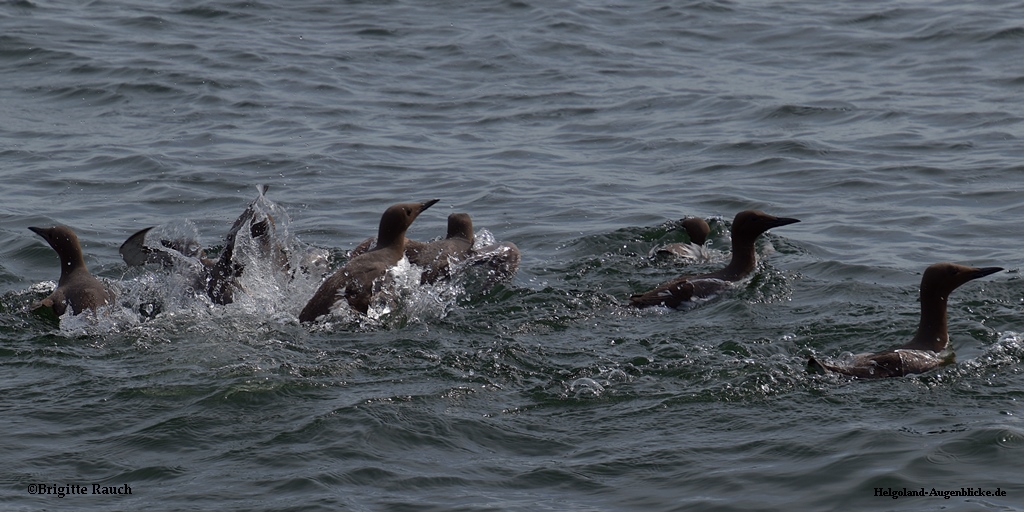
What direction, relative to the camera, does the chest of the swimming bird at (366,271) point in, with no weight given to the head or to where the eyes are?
to the viewer's right

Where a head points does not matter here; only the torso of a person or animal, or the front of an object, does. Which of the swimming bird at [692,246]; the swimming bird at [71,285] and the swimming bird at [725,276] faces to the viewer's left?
the swimming bird at [71,285]

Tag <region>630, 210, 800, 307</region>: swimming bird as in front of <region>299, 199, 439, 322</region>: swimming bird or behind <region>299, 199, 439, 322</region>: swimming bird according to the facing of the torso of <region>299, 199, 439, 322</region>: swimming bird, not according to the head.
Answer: in front

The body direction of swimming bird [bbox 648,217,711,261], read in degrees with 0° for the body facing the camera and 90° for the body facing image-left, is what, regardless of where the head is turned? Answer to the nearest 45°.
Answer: approximately 270°

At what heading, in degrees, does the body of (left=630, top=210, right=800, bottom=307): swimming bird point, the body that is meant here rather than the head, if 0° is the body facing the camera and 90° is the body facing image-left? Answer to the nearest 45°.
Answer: approximately 270°

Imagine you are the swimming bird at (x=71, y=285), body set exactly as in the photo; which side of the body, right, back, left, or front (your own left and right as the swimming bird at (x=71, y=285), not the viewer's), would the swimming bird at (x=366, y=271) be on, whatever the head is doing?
back

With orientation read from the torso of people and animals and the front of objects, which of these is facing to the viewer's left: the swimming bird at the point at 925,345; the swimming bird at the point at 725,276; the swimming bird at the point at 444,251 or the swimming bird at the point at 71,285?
the swimming bird at the point at 71,285

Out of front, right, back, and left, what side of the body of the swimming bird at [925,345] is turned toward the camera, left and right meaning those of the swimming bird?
right

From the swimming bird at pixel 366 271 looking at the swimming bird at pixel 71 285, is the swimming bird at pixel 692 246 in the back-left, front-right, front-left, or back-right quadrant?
back-right

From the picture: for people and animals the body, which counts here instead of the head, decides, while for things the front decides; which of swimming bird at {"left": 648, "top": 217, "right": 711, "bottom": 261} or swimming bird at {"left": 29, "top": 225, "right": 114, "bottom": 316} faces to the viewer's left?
swimming bird at {"left": 29, "top": 225, "right": 114, "bottom": 316}

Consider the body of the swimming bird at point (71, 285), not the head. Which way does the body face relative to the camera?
to the viewer's left

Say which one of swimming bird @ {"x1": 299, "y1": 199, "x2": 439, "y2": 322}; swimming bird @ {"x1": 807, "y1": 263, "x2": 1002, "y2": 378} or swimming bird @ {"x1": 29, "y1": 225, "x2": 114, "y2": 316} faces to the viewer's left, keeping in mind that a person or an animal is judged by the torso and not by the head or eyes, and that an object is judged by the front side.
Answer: swimming bird @ {"x1": 29, "y1": 225, "x2": 114, "y2": 316}

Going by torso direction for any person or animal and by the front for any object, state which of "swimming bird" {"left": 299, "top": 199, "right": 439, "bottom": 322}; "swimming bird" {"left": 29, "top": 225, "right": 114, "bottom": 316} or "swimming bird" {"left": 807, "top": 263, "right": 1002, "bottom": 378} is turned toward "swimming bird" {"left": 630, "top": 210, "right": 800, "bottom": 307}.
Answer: "swimming bird" {"left": 299, "top": 199, "right": 439, "bottom": 322}
